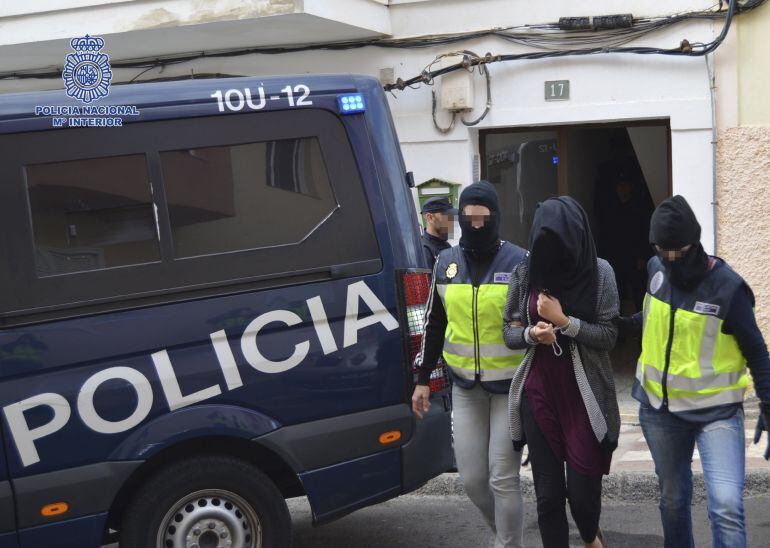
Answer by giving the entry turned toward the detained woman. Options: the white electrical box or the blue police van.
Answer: the white electrical box

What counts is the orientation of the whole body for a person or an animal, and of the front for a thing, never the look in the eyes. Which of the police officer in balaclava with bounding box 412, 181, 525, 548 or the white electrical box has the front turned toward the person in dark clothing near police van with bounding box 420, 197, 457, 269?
the white electrical box

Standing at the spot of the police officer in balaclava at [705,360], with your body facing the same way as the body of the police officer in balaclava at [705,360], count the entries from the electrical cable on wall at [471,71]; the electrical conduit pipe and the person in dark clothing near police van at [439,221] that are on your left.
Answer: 0

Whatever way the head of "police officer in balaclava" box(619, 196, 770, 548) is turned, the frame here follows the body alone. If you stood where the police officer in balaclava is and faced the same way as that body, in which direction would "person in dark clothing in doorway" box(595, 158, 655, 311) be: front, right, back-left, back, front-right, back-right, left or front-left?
back-right

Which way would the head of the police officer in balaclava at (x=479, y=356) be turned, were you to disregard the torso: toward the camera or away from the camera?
toward the camera

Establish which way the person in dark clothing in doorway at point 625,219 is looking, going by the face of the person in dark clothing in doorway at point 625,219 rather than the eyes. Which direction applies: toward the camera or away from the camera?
toward the camera

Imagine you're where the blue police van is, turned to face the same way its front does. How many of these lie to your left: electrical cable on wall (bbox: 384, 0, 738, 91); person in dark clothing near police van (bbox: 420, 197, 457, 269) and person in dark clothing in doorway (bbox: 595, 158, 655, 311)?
0

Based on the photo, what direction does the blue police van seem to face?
to the viewer's left

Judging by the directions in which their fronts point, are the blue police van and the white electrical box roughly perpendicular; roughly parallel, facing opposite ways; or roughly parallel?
roughly perpendicular

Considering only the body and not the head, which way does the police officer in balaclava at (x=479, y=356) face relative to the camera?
toward the camera

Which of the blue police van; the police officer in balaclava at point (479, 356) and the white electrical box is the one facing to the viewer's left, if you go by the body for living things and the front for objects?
the blue police van

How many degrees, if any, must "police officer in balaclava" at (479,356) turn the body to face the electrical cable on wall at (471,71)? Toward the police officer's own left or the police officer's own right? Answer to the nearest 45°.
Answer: approximately 180°

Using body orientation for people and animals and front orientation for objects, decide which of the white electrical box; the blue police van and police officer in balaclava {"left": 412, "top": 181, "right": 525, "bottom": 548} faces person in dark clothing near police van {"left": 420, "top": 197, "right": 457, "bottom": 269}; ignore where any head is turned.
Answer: the white electrical box

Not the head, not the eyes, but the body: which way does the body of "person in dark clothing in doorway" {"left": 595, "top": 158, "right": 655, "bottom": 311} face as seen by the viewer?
toward the camera

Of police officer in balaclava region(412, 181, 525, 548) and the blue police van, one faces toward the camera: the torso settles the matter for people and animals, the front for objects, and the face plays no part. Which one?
the police officer in balaclava

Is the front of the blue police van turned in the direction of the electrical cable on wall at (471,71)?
no

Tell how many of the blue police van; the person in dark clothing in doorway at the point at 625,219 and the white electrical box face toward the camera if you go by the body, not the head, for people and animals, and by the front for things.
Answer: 2

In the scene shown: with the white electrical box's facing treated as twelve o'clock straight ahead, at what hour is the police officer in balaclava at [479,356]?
The police officer in balaclava is roughly at 12 o'clock from the white electrical box.
